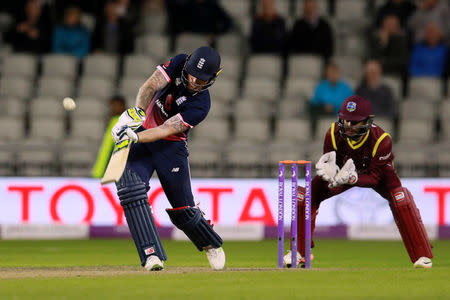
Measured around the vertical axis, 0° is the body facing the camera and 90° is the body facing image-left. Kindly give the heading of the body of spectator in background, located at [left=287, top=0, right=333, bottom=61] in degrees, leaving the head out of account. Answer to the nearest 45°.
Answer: approximately 0°

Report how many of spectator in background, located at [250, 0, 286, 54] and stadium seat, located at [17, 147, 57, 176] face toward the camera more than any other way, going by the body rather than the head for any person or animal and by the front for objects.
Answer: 2

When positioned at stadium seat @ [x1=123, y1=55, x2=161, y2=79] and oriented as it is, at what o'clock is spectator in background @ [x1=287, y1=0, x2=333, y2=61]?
The spectator in background is roughly at 9 o'clock from the stadium seat.

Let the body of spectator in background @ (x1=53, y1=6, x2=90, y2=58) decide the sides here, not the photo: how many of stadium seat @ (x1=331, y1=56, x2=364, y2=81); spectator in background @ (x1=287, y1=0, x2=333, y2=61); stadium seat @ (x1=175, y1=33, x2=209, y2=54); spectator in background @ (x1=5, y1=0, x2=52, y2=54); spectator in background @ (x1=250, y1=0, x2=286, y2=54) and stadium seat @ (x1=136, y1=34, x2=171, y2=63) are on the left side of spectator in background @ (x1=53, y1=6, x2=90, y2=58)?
5

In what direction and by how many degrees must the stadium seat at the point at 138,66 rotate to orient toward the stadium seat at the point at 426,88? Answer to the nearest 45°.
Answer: approximately 90° to its left

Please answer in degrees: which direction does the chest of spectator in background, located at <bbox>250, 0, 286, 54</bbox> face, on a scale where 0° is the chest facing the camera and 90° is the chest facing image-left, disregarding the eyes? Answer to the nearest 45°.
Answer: approximately 0°

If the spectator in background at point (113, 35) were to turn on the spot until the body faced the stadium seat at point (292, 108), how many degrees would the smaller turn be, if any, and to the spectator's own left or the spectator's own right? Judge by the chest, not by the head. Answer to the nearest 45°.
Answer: approximately 45° to the spectator's own left
